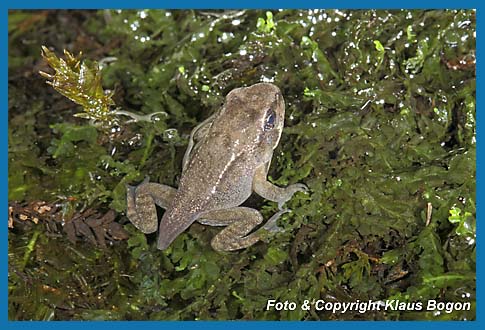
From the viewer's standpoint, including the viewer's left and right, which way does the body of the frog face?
facing away from the viewer and to the right of the viewer
